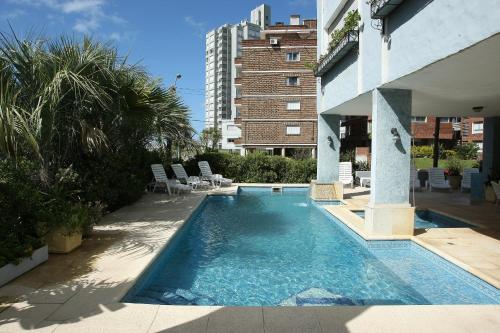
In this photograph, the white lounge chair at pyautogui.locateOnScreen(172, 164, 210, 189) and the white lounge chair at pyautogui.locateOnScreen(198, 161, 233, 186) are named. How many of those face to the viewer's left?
0

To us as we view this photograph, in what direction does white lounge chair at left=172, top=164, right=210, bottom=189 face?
facing the viewer and to the right of the viewer

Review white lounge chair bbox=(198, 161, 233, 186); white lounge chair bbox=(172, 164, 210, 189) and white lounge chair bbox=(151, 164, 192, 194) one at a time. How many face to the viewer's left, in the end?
0

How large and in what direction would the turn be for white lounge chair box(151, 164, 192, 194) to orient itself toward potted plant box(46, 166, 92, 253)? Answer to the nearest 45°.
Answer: approximately 90° to its right

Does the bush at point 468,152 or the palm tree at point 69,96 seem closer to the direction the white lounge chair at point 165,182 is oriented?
the bush

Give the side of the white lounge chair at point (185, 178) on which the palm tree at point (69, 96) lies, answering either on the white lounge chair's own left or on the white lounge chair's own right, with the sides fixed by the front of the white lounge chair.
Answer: on the white lounge chair's own right

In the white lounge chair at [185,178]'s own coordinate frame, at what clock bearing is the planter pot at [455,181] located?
The planter pot is roughly at 11 o'clock from the white lounge chair.

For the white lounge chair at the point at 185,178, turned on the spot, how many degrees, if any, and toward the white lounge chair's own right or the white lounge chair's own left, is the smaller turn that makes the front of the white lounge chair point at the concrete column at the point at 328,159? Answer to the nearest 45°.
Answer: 0° — it already faces it

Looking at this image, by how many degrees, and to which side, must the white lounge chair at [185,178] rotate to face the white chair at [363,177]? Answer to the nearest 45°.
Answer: approximately 45° to its left

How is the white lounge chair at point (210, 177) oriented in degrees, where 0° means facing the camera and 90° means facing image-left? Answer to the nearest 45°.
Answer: approximately 315°

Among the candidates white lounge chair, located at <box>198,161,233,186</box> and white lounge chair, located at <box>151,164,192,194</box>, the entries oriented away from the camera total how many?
0

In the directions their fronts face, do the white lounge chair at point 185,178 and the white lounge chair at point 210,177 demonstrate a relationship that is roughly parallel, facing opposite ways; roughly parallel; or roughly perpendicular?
roughly parallel

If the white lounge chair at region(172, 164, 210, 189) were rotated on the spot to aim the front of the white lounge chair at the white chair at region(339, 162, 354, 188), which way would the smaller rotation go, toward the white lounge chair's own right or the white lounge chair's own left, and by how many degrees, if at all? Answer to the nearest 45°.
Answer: approximately 45° to the white lounge chair's own left

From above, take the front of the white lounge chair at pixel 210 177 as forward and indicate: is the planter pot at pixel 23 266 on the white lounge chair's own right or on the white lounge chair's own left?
on the white lounge chair's own right

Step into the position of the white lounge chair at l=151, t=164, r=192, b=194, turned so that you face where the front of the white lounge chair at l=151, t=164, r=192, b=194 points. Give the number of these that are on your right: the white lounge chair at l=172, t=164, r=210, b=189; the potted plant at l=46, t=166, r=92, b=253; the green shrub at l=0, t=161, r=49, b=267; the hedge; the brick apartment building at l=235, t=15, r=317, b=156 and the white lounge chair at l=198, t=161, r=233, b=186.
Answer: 2

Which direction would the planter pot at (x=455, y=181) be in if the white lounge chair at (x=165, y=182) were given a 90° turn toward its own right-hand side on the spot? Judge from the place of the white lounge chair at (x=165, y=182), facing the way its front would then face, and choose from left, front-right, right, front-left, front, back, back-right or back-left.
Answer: left

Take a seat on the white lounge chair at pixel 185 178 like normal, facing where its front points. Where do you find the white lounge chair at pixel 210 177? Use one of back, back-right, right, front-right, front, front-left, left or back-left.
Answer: left

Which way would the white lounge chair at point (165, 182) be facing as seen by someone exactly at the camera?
facing to the right of the viewer
